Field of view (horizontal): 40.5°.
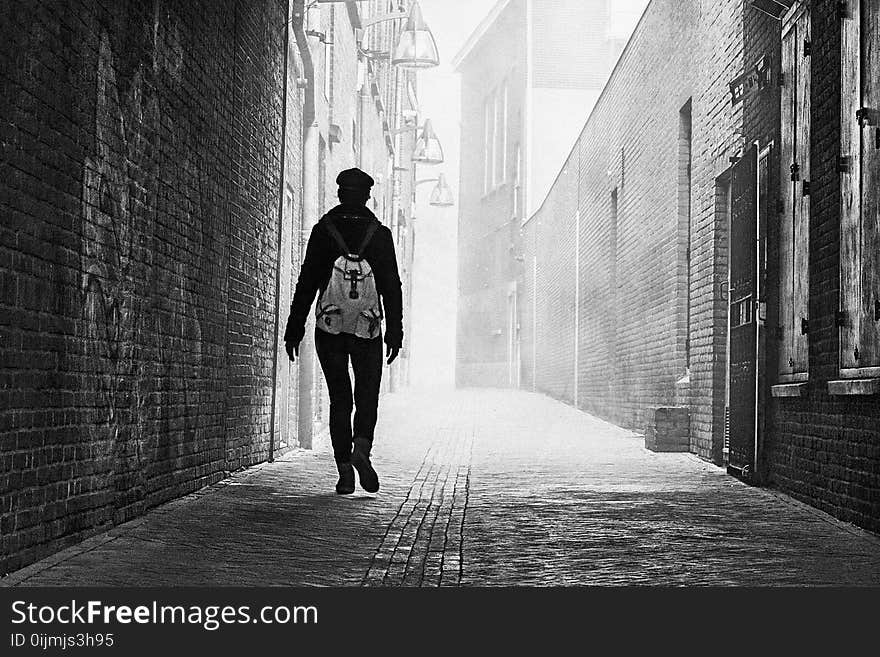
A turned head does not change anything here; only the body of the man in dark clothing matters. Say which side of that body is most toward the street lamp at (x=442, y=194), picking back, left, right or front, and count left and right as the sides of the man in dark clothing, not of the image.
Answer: front

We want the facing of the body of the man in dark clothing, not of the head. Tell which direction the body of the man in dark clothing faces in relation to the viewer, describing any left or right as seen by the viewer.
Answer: facing away from the viewer

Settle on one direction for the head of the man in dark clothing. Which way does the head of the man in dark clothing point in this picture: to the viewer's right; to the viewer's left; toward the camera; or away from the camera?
away from the camera

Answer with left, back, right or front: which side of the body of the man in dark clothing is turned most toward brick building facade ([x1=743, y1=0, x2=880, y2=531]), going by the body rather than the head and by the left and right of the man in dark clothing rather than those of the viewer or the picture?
right

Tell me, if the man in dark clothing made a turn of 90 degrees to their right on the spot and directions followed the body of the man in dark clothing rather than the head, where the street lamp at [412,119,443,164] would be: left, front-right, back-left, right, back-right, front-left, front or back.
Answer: left

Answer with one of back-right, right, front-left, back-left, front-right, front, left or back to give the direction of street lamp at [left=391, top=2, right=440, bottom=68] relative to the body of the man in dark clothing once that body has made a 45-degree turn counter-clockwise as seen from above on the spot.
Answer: front-right

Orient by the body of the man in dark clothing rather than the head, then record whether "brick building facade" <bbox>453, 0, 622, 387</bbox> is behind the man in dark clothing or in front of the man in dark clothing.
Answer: in front

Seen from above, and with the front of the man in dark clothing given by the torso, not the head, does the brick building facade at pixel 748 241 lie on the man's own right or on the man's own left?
on the man's own right
